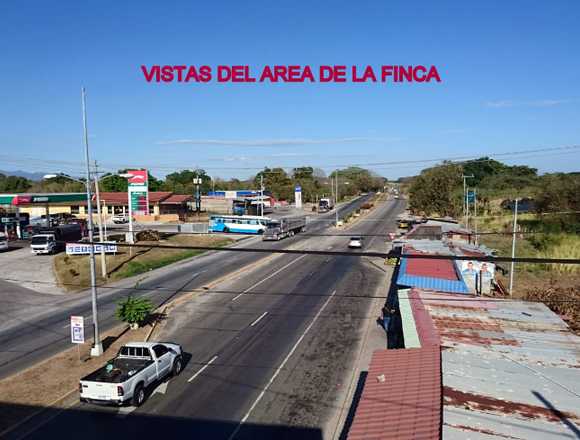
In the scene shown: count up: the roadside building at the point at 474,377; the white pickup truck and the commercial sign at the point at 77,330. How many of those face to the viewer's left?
1

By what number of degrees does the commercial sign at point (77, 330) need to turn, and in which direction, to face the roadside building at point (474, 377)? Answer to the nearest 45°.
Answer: approximately 45° to its left

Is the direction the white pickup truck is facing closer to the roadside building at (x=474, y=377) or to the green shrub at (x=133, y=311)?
the green shrub

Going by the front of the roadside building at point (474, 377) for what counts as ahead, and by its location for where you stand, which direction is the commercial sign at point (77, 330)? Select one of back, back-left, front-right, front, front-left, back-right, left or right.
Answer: front

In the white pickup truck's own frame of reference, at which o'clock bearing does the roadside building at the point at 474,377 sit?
The roadside building is roughly at 3 o'clock from the white pickup truck.

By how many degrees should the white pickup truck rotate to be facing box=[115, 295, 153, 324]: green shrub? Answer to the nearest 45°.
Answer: approximately 45° to its left

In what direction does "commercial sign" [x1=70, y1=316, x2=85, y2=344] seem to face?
toward the camera

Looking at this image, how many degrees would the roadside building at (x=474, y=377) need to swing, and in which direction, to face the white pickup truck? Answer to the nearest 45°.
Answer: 0° — it already faces it

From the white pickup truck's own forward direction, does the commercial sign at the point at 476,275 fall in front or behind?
in front

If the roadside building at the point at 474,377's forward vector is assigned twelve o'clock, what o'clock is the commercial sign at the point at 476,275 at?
The commercial sign is roughly at 3 o'clock from the roadside building.

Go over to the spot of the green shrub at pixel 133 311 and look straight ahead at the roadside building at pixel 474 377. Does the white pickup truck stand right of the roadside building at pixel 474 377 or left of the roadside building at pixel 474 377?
right

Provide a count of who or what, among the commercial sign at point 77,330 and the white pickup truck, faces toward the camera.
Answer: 1

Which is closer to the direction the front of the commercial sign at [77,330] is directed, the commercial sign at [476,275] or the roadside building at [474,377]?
the roadside building

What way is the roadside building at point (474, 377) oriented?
to the viewer's left

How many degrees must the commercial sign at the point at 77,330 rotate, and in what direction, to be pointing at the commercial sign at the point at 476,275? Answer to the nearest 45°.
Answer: approximately 90° to its left

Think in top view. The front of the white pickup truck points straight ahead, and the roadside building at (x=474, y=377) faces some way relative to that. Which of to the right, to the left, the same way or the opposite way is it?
to the left

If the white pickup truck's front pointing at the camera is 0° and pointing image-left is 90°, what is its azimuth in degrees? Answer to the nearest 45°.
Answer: approximately 225°
